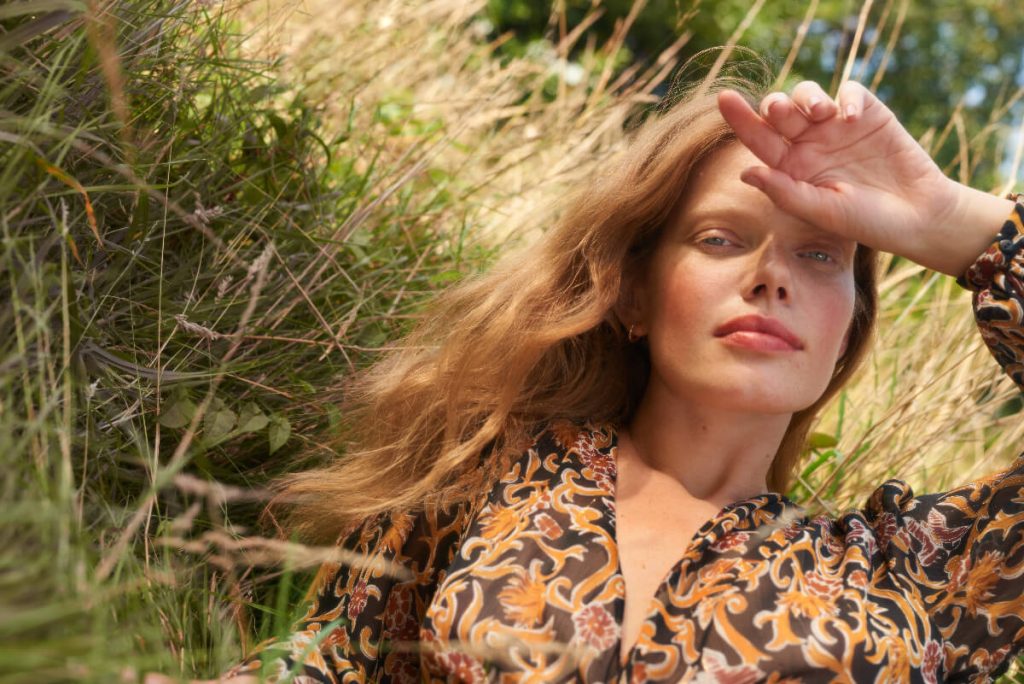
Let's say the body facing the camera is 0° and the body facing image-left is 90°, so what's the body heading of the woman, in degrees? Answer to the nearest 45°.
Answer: approximately 0°
